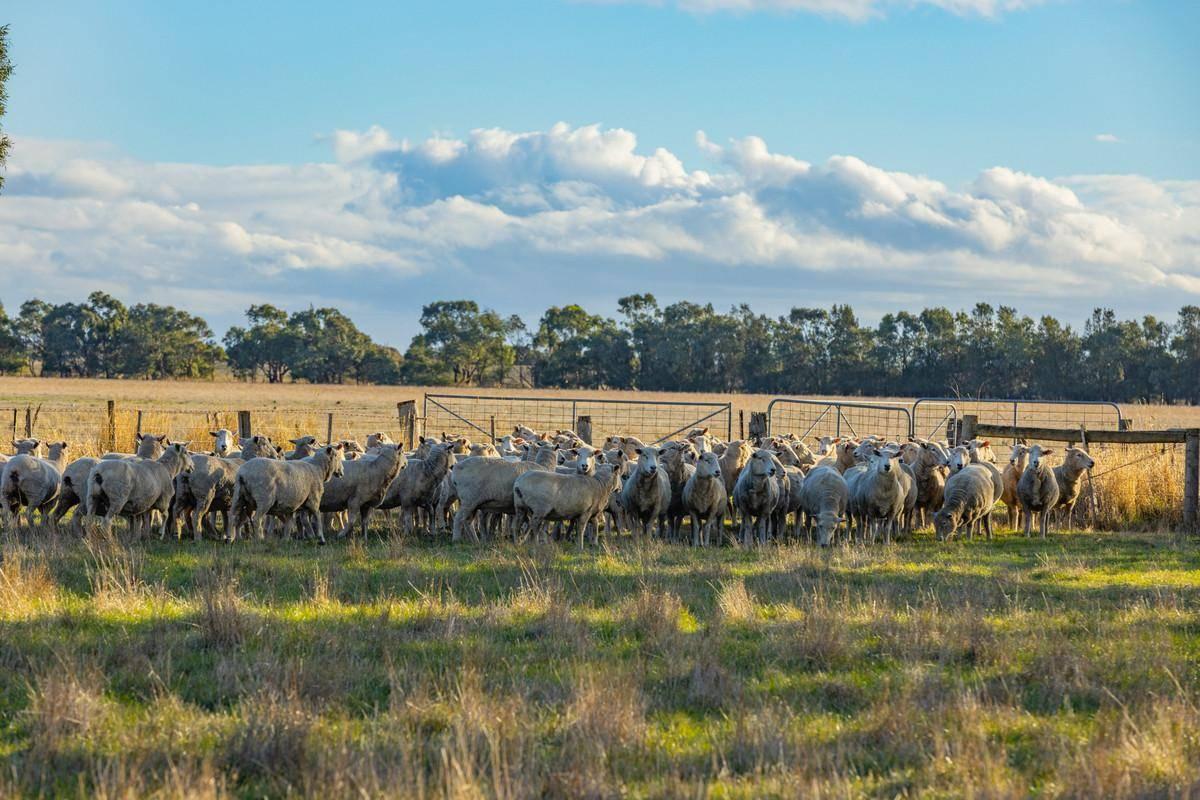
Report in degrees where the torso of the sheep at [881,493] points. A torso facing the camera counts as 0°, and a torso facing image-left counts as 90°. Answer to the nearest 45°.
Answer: approximately 0°

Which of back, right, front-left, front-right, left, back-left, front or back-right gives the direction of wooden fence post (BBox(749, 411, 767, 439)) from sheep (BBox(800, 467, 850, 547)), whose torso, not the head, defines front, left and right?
back

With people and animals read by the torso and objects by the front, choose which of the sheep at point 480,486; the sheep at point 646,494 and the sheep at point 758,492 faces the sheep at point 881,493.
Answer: the sheep at point 480,486

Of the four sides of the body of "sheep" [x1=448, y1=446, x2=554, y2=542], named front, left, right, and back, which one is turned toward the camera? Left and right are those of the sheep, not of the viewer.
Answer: right

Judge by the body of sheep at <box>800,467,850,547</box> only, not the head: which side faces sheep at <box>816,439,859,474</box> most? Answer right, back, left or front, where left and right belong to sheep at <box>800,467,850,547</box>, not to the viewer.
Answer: back

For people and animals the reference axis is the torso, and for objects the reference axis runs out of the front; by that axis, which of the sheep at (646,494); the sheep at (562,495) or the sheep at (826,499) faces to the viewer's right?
the sheep at (562,495)

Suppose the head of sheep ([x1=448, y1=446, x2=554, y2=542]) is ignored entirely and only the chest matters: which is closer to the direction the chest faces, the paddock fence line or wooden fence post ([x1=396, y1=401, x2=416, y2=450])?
the paddock fence line

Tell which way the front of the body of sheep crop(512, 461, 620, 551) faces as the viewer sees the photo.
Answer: to the viewer's right

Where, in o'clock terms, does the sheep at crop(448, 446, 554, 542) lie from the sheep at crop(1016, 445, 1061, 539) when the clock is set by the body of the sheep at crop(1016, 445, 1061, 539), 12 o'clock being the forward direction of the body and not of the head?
the sheep at crop(448, 446, 554, 542) is roughly at 2 o'clock from the sheep at crop(1016, 445, 1061, 539).

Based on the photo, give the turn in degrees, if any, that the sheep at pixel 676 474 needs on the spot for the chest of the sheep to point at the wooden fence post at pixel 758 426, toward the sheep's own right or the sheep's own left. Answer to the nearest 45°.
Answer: approximately 180°
